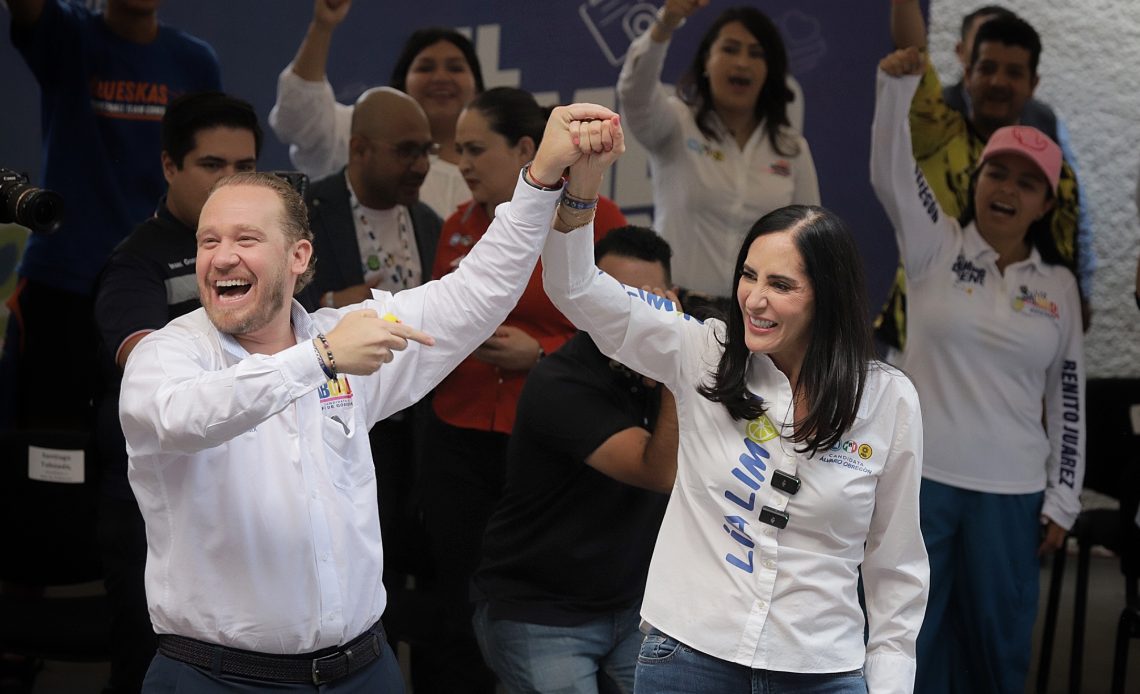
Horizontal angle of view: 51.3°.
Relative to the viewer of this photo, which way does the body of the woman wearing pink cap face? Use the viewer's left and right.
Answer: facing the viewer

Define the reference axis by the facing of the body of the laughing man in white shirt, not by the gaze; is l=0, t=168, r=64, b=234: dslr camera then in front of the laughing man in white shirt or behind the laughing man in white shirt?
behind

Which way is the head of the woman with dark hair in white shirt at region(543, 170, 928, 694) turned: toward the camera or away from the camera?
toward the camera

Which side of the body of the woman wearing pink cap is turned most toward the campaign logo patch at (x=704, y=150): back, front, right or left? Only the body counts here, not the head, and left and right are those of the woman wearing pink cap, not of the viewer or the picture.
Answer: right

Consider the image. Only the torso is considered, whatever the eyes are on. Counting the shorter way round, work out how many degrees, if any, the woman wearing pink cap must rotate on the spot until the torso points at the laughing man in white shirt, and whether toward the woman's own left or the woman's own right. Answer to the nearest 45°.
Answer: approximately 45° to the woman's own right

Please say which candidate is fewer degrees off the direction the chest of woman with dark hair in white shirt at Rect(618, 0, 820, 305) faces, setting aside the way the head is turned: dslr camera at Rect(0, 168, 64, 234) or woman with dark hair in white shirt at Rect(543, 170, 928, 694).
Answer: the woman with dark hair in white shirt

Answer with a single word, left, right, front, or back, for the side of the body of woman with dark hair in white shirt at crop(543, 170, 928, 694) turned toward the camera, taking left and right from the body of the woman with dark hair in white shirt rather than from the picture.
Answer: front

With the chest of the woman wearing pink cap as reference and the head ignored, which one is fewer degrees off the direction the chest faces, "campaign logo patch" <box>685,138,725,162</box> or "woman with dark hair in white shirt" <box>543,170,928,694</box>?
the woman with dark hair in white shirt

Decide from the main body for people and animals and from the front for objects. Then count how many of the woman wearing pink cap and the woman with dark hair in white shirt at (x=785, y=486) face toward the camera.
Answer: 2

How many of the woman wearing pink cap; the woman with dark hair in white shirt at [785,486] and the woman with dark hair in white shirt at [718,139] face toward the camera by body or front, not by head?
3

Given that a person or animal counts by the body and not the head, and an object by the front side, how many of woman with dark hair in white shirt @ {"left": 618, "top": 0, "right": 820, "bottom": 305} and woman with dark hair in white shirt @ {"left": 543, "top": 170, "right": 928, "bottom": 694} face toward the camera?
2

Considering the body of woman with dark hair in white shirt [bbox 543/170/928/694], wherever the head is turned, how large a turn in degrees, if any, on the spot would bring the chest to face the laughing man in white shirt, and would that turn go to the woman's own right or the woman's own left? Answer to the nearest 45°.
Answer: approximately 90° to the woman's own right

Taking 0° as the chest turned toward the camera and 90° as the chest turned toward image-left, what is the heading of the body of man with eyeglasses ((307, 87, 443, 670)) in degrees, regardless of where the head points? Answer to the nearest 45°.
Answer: approximately 315°

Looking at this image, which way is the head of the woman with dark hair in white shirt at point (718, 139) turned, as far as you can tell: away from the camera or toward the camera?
toward the camera

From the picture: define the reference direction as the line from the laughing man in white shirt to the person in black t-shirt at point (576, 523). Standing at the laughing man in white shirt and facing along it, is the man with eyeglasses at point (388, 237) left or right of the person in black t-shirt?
left
